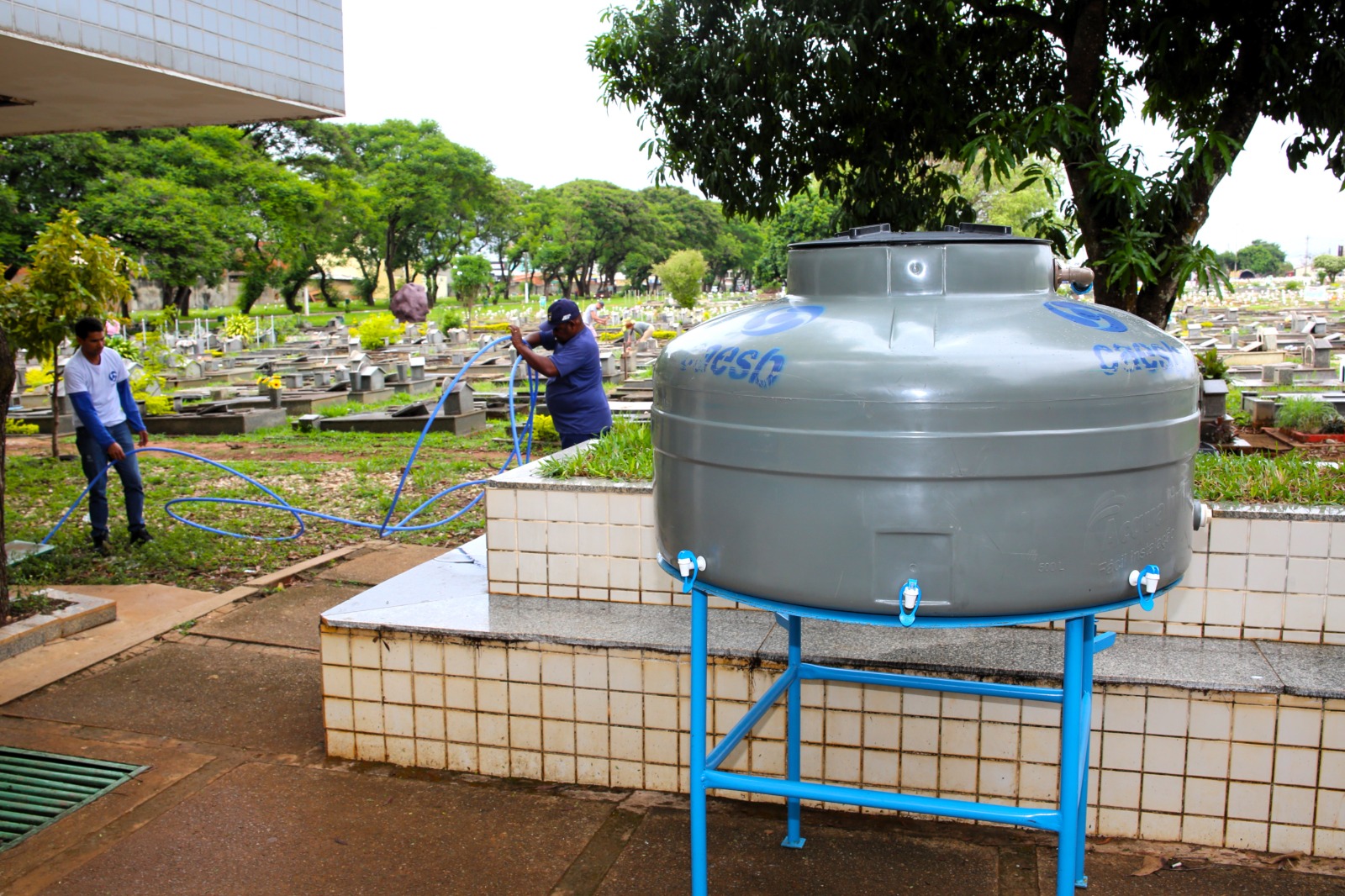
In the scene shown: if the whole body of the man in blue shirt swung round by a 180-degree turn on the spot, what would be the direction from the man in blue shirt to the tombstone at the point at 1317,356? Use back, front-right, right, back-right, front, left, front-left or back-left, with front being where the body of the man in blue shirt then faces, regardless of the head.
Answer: front-left

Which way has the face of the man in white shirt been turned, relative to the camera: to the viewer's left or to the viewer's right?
to the viewer's right

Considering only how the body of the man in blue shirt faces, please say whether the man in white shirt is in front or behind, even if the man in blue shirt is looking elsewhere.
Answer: in front

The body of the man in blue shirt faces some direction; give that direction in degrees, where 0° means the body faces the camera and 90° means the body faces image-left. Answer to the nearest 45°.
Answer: approximately 90°

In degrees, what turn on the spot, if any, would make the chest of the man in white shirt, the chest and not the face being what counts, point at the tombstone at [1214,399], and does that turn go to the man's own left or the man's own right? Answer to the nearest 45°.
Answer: approximately 45° to the man's own left

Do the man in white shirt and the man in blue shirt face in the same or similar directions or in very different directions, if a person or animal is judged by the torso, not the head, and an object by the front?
very different directions

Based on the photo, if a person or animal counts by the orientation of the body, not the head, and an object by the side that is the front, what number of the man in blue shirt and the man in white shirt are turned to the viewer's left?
1

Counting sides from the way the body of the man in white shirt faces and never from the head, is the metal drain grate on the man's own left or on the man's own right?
on the man's own right

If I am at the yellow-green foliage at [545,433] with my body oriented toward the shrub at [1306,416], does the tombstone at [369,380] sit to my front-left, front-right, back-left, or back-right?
back-left

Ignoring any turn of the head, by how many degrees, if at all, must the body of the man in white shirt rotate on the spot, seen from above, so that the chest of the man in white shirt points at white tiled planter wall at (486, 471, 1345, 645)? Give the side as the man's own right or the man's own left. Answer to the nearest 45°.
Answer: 0° — they already face it

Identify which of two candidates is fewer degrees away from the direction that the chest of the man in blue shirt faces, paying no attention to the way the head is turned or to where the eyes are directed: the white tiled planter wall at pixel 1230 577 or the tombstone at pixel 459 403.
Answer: the tombstone

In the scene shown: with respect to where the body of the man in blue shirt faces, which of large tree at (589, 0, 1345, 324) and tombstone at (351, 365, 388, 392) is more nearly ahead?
the tombstone

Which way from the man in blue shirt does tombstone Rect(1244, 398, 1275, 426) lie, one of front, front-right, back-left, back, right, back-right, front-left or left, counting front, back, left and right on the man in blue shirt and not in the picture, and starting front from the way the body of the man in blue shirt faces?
back-right
